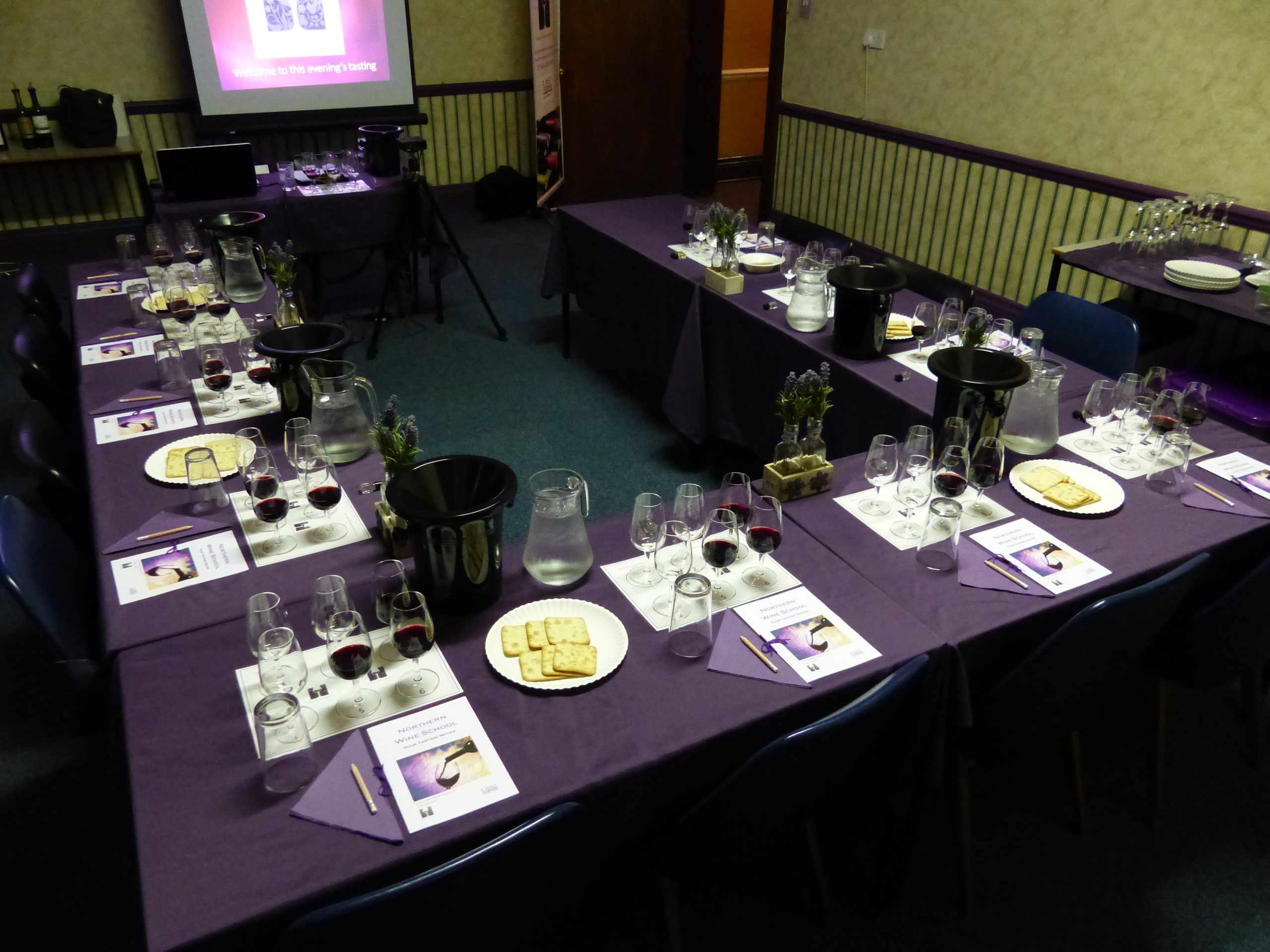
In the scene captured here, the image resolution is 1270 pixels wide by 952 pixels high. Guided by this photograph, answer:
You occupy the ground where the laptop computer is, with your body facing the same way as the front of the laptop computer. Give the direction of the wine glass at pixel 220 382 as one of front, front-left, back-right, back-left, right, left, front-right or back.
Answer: back

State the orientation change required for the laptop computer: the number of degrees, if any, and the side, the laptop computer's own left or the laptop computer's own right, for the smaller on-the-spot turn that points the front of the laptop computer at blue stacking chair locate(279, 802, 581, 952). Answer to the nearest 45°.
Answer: approximately 180°

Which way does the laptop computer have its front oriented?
away from the camera

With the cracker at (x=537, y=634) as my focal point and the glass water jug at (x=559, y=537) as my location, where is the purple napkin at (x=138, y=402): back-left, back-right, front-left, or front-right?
back-right

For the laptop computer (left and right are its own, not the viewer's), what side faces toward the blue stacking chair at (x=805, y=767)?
back

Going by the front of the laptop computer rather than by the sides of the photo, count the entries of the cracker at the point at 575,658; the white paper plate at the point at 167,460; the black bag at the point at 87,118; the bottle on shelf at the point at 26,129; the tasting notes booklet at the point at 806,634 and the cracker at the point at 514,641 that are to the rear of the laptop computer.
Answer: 4

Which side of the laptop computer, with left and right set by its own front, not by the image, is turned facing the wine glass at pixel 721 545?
back

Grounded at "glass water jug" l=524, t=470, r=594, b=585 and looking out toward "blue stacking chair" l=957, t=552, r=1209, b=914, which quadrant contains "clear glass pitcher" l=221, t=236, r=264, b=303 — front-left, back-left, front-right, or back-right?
back-left

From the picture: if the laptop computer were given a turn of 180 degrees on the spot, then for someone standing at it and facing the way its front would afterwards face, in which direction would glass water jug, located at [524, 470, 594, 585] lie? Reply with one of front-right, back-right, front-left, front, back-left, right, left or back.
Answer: front
